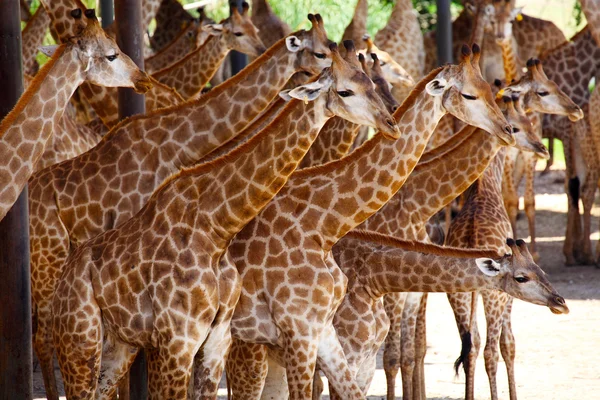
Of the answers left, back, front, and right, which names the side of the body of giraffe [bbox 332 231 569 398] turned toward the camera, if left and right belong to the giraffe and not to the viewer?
right

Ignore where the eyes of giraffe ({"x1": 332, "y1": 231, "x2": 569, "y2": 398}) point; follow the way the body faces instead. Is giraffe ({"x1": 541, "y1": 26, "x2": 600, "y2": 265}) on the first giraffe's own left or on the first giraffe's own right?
on the first giraffe's own left

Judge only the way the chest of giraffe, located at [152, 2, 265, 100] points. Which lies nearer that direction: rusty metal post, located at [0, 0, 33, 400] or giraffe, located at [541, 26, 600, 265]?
the giraffe

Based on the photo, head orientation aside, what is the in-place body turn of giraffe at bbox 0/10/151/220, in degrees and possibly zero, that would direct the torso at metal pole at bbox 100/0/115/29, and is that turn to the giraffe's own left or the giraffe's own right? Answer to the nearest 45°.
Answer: approximately 90° to the giraffe's own left

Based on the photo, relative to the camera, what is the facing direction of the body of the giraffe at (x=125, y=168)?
to the viewer's right

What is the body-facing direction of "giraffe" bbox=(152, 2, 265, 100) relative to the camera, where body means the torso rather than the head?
to the viewer's right

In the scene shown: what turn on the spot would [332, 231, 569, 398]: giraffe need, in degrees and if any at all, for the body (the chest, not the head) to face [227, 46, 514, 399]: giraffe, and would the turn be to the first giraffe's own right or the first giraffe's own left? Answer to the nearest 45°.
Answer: approximately 135° to the first giraffe's own right

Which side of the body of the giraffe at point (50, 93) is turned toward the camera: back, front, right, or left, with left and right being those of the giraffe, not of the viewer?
right

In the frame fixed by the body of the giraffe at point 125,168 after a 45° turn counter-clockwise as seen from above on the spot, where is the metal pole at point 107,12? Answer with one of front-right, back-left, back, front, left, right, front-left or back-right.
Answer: front-left
